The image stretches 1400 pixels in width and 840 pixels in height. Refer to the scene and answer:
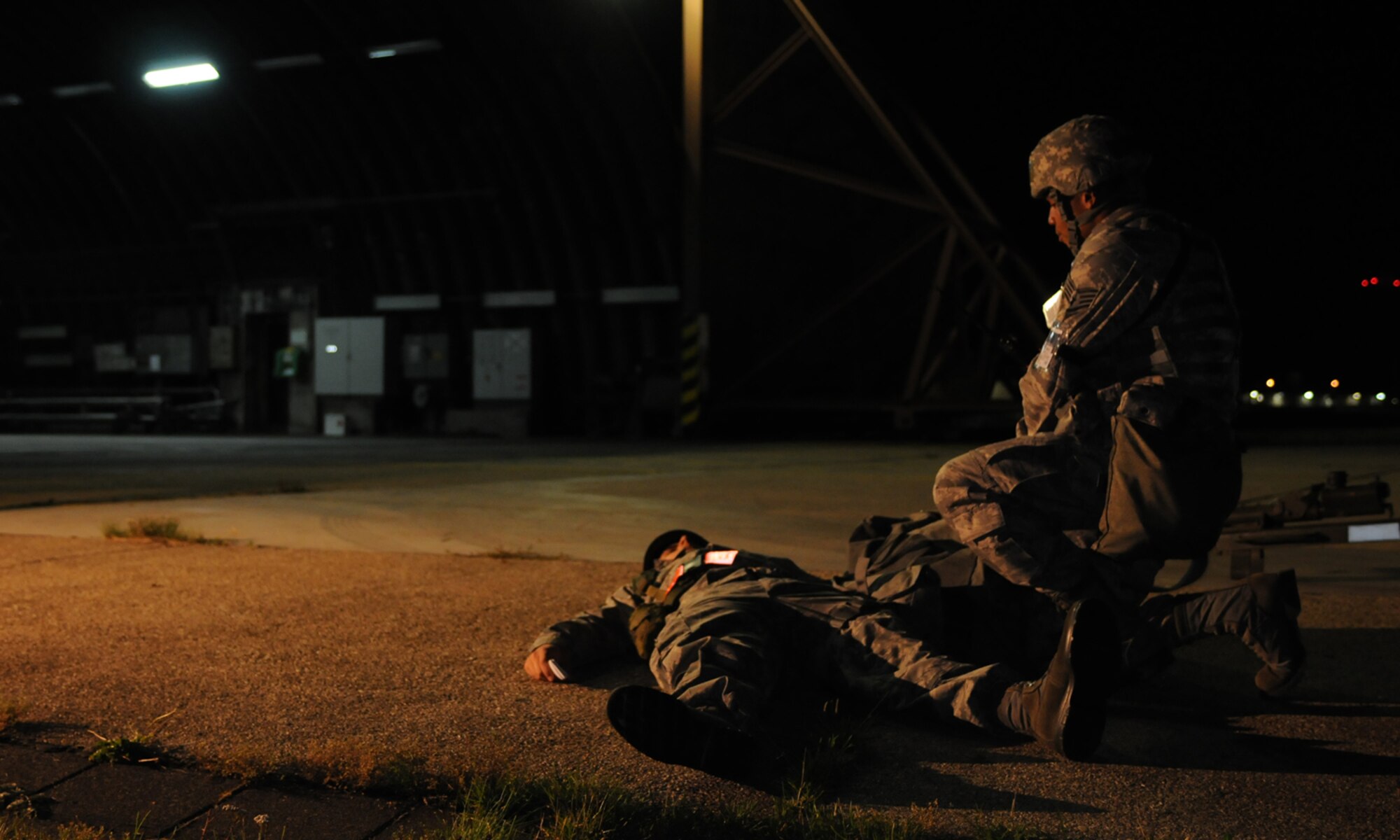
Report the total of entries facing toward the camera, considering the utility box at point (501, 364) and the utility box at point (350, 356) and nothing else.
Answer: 2

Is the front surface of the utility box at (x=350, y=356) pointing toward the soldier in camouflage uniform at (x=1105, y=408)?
yes

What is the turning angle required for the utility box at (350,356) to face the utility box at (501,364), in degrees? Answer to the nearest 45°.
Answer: approximately 45° to its left

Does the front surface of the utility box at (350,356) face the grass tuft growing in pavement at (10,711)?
yes

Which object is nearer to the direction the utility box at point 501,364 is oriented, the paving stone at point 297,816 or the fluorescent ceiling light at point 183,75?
the paving stone

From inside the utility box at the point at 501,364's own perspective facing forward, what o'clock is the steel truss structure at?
The steel truss structure is roughly at 10 o'clock from the utility box.

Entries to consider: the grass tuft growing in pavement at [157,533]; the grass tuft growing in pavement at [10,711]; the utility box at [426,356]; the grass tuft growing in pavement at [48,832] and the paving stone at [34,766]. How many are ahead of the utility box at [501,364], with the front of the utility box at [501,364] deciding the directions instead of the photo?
4

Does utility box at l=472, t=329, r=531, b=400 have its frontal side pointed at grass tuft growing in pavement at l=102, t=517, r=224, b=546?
yes

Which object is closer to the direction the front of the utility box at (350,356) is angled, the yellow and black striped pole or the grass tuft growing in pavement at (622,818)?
the grass tuft growing in pavement

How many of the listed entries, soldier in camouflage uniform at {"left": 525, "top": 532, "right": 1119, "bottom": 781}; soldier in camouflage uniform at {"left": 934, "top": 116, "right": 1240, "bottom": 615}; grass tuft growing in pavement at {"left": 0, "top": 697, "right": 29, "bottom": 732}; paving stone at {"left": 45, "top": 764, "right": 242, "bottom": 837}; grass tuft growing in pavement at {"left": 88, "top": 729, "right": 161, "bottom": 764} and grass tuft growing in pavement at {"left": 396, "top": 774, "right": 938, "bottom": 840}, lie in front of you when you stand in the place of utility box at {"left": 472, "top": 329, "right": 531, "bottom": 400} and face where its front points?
6

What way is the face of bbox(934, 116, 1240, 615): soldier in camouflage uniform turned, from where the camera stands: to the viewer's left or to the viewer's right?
to the viewer's left

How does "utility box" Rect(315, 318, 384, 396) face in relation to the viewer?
toward the camera

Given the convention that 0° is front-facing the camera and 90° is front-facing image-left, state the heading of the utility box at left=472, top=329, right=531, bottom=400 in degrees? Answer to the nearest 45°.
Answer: approximately 0°

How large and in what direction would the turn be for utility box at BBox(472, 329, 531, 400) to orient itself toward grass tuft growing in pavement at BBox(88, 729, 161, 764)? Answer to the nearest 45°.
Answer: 0° — it already faces it

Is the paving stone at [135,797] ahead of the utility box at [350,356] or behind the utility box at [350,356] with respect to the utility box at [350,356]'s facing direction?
ahead
